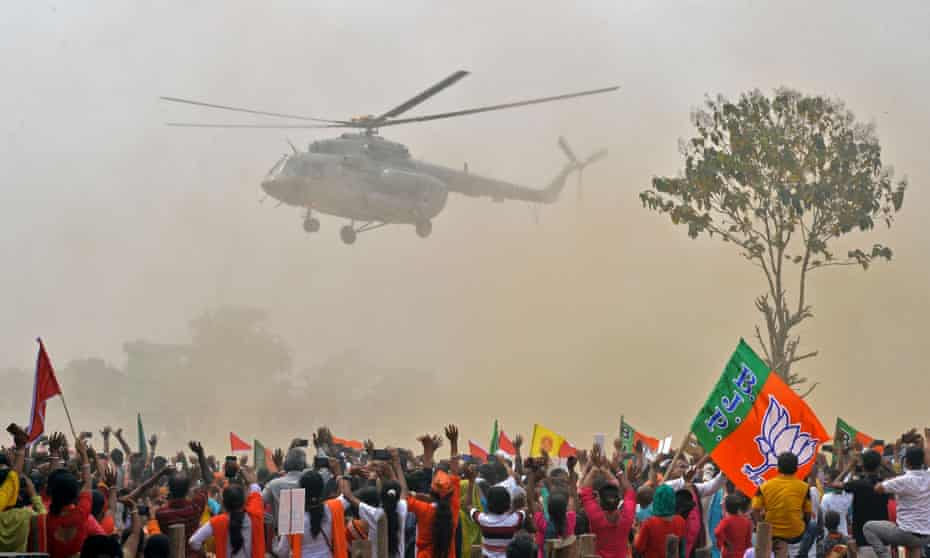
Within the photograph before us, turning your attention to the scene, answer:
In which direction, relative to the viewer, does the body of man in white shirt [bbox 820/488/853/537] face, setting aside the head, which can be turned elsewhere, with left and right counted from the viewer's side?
facing away from the viewer

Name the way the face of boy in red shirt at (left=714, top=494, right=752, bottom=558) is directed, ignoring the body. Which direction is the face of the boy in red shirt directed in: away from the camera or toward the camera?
away from the camera

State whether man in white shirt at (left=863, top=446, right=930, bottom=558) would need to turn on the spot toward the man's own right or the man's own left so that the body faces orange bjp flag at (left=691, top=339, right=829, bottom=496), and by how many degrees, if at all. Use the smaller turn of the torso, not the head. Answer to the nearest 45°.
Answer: approximately 45° to the man's own left

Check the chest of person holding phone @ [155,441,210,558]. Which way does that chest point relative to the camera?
away from the camera

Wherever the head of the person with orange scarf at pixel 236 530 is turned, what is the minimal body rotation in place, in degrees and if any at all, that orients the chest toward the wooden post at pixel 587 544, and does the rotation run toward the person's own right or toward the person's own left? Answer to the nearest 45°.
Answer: approximately 90° to the person's own right

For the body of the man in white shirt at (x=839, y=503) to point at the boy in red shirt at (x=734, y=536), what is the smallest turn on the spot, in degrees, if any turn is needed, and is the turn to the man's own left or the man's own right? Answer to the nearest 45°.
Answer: approximately 180°

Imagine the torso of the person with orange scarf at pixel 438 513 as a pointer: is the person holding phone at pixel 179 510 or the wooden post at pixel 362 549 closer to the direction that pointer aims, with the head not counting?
the person holding phone

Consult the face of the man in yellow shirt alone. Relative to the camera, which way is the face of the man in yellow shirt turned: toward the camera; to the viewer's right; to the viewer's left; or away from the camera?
away from the camera

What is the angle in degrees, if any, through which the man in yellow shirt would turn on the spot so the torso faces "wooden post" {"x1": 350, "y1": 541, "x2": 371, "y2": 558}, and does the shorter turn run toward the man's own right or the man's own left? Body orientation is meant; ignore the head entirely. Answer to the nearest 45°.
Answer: approximately 135° to the man's own left

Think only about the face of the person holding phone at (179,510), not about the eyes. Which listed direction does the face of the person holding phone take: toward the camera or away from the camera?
away from the camera

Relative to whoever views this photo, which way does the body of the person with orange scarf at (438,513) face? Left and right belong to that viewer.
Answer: facing away from the viewer

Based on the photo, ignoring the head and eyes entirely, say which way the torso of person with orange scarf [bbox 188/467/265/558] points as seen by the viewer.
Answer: away from the camera
